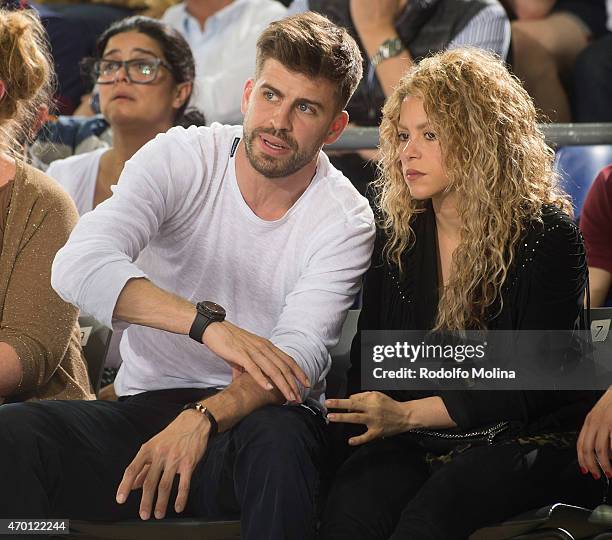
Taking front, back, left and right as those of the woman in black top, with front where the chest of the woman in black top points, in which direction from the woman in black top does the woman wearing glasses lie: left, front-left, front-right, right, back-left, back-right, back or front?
right

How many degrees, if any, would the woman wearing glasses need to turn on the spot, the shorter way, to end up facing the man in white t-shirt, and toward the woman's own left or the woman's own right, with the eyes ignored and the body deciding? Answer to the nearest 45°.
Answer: approximately 45° to the woman's own left

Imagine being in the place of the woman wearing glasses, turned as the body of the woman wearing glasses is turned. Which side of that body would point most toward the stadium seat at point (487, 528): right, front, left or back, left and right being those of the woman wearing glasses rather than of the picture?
left

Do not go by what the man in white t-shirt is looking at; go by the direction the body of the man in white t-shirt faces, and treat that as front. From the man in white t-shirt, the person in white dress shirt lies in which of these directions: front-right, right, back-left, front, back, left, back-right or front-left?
back

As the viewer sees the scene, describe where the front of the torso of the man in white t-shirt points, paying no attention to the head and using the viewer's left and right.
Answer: facing the viewer

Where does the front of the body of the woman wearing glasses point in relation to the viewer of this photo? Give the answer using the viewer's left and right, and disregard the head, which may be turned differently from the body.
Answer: facing the viewer and to the left of the viewer

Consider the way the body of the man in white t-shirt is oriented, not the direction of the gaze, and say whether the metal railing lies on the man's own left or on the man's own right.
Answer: on the man's own left

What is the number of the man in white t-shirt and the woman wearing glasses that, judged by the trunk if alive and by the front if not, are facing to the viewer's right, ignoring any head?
0
